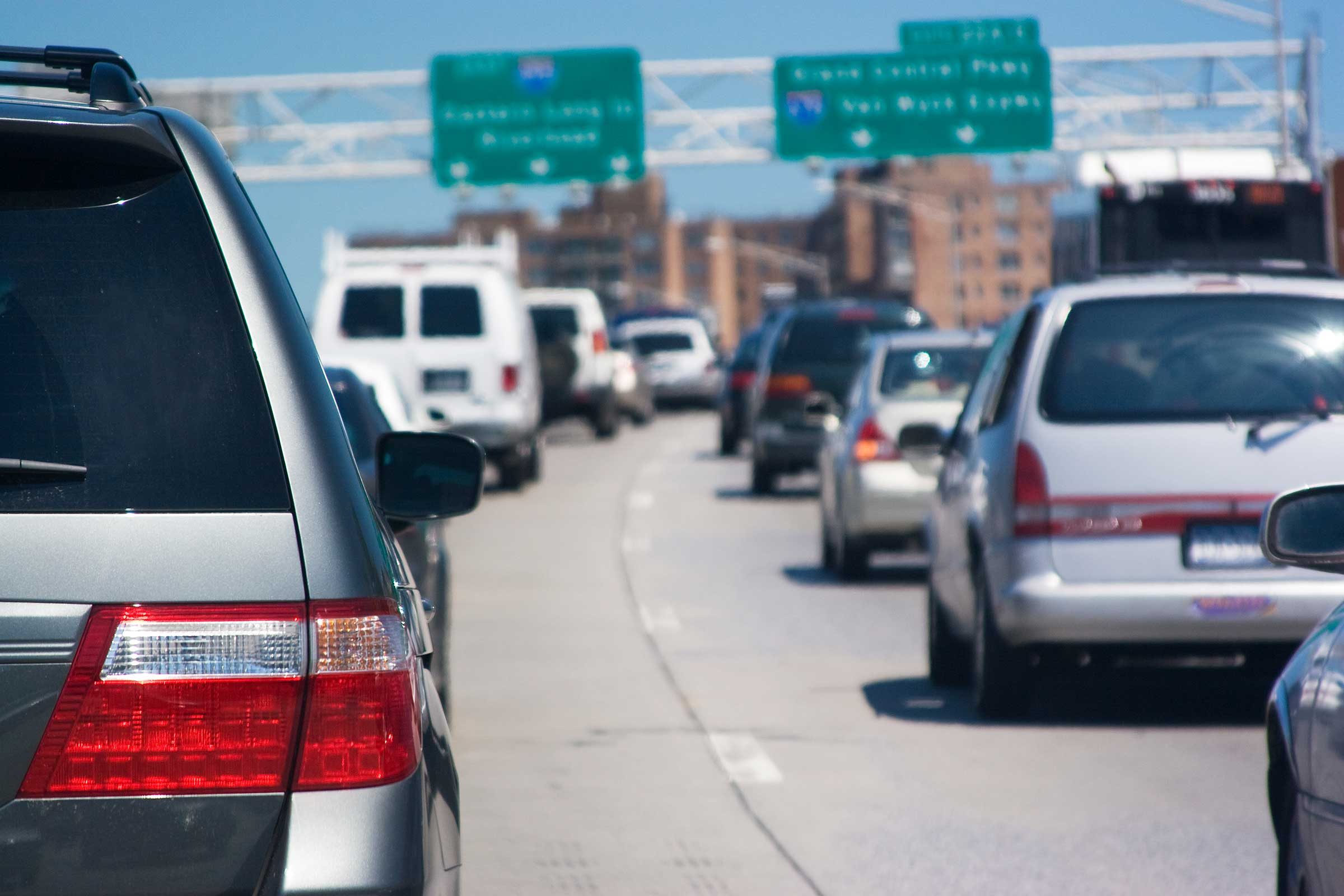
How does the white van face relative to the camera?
away from the camera

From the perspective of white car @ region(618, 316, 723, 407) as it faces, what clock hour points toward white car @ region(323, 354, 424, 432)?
white car @ region(323, 354, 424, 432) is roughly at 6 o'clock from white car @ region(618, 316, 723, 407).

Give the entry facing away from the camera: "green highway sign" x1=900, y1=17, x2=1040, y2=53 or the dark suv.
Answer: the dark suv

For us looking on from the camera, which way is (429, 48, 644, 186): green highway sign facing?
facing the viewer

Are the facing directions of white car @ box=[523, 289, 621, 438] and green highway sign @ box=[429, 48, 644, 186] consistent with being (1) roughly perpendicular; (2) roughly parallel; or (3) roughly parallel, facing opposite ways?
roughly parallel, facing opposite ways

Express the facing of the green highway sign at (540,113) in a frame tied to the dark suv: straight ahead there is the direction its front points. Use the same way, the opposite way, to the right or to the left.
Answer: the opposite way

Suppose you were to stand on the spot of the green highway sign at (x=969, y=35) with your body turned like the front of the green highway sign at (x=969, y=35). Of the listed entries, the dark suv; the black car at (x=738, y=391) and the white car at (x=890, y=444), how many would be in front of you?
3

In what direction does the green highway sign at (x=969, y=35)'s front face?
toward the camera

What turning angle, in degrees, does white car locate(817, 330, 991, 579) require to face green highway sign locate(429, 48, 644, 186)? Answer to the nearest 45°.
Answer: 0° — it already faces it

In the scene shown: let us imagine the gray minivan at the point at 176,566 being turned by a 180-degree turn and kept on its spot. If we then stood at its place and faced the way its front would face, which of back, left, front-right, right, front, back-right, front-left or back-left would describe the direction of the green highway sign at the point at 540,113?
back

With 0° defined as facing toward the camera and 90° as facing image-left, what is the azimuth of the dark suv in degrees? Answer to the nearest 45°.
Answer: approximately 180°

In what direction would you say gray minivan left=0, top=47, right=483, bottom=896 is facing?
away from the camera

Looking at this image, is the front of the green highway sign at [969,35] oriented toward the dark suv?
yes

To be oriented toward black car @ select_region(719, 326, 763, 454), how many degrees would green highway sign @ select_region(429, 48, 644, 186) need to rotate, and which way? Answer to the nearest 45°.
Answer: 0° — it already faces it

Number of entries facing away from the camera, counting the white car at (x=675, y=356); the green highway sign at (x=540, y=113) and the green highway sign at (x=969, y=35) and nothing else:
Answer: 1

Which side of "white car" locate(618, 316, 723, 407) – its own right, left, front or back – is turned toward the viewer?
back

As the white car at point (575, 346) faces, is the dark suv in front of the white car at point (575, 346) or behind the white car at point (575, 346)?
behind

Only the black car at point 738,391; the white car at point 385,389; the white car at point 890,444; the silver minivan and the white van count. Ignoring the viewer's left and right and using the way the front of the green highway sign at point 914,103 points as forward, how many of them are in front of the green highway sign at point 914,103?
5
